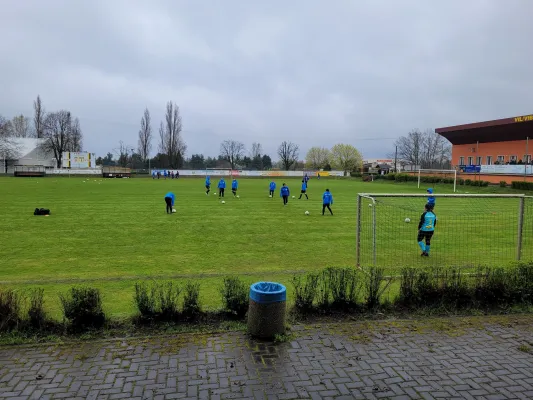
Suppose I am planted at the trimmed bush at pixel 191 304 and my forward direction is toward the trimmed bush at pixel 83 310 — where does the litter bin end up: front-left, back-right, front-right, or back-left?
back-left

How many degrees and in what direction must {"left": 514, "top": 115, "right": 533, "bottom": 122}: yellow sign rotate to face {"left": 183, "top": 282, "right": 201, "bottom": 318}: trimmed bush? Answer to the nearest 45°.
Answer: approximately 45° to its left

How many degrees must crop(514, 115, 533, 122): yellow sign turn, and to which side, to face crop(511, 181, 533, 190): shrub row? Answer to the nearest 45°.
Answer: approximately 45° to its left

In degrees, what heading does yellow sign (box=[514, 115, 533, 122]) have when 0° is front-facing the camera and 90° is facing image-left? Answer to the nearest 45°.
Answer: approximately 45°

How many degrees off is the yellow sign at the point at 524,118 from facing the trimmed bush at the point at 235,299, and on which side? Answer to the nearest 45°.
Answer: approximately 45° to its left

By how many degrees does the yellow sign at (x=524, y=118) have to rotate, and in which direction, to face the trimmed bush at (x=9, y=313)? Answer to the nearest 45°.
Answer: approximately 45° to its left

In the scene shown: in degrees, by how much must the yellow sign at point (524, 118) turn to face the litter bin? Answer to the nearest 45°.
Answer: approximately 45° to its left
